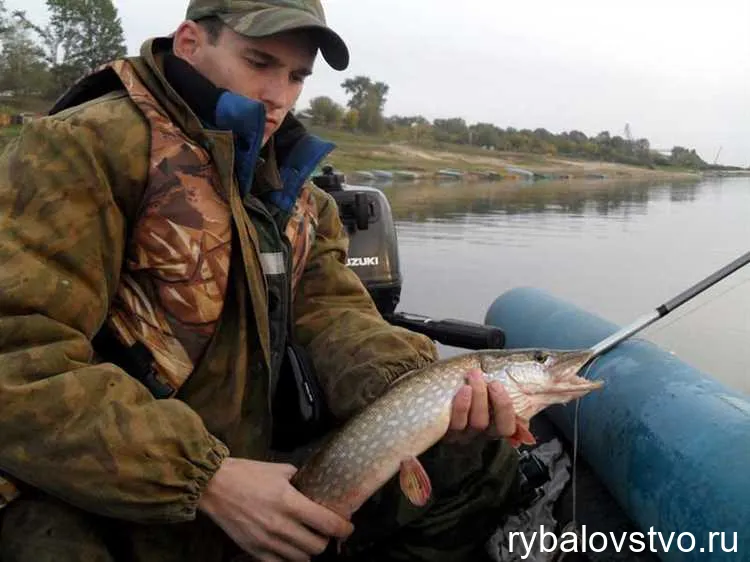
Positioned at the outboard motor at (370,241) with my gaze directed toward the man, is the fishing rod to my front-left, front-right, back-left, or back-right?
front-left

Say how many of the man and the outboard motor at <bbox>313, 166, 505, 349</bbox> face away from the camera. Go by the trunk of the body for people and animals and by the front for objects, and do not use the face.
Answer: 0

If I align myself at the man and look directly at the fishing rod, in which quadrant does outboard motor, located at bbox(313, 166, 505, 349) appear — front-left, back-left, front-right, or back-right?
front-left

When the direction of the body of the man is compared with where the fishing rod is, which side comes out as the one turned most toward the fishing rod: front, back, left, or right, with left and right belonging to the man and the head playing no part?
left

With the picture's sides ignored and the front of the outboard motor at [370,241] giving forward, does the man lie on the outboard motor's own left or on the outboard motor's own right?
on the outboard motor's own right

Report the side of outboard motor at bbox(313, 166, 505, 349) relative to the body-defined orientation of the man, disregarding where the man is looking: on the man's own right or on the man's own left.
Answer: on the man's own left

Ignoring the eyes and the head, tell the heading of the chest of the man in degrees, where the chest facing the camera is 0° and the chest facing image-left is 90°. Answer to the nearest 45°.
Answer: approximately 315°

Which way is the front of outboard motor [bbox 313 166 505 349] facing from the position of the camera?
facing the viewer and to the right of the viewer

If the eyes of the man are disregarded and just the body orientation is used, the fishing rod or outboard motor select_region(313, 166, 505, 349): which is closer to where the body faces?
the fishing rod

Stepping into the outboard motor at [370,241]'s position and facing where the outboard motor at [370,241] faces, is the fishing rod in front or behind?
in front

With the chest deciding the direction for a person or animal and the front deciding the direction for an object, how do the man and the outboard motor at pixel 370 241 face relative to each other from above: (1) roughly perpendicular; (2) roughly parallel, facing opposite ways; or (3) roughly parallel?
roughly parallel

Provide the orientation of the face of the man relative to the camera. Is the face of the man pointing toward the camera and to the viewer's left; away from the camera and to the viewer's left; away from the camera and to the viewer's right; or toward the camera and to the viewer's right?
toward the camera and to the viewer's right
